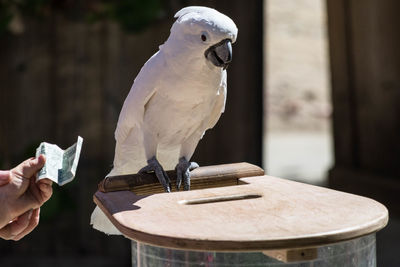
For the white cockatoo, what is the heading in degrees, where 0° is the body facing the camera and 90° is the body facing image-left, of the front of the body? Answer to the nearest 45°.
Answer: approximately 315°
